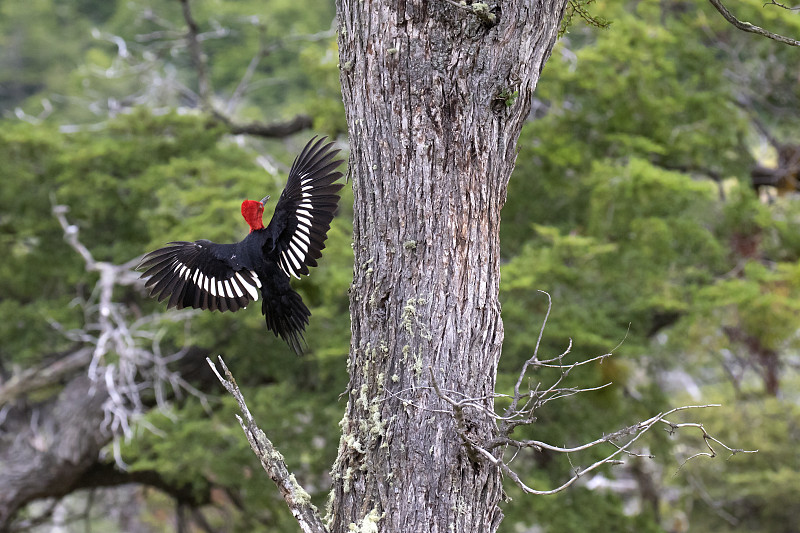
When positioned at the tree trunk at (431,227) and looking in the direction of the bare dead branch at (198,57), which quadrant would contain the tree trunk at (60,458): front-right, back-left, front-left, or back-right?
front-left

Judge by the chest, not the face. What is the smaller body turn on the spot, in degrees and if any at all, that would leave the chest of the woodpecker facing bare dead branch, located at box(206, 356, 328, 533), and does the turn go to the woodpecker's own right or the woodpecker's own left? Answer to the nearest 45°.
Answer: approximately 180°

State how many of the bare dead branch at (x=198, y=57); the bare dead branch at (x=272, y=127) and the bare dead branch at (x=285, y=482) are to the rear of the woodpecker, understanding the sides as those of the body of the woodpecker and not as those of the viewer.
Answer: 1

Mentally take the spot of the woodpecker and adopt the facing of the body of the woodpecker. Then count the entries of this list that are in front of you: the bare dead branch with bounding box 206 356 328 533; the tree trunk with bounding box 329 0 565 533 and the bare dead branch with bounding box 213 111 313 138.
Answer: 1

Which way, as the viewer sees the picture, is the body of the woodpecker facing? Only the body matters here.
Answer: away from the camera

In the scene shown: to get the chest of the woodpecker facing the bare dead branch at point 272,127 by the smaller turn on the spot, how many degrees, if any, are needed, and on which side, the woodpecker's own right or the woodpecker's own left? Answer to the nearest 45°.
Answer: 0° — it already faces it
